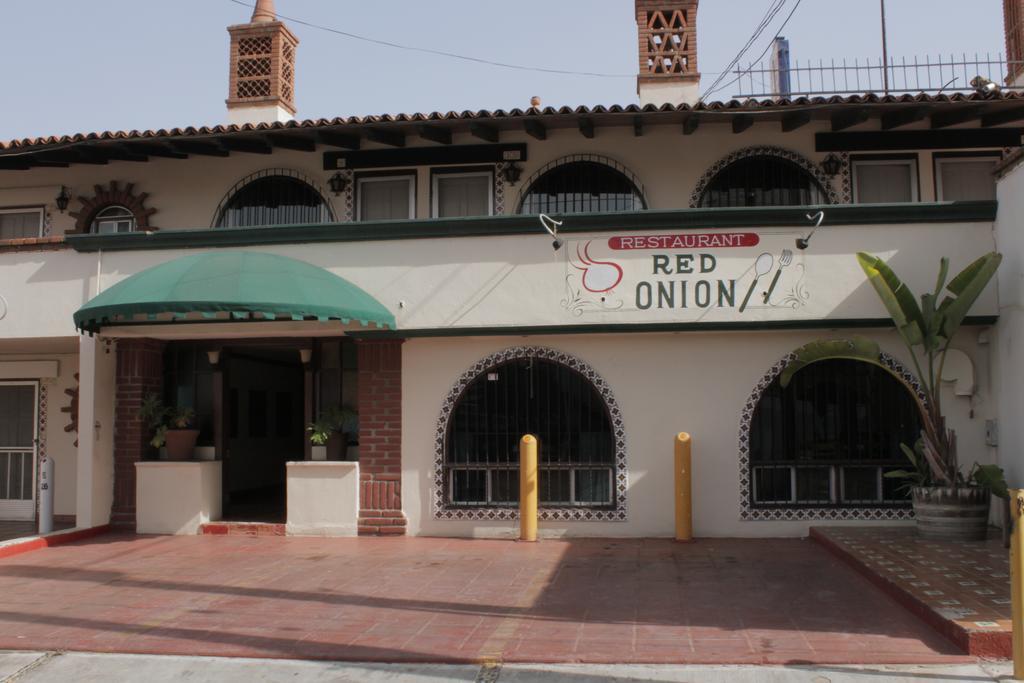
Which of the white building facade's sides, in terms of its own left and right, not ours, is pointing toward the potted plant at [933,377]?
left

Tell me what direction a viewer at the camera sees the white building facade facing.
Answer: facing the viewer

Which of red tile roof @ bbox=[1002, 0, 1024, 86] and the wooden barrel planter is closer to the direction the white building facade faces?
the wooden barrel planter

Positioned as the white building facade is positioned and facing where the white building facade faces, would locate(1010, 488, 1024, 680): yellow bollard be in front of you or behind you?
in front
